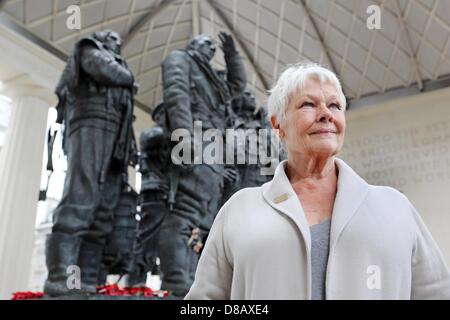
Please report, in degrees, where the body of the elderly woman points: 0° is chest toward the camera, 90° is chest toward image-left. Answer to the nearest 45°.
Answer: approximately 0°
